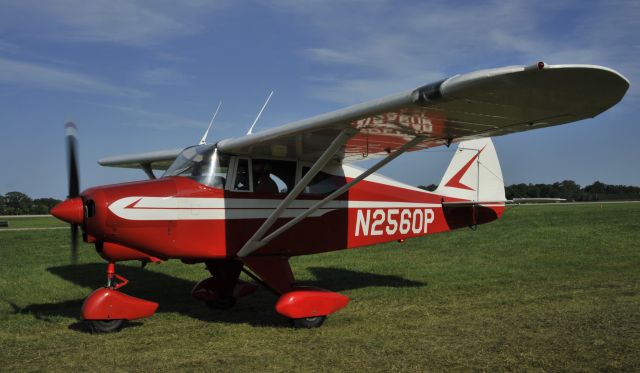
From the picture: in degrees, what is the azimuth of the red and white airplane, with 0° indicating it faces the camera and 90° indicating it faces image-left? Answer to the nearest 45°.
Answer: approximately 45°

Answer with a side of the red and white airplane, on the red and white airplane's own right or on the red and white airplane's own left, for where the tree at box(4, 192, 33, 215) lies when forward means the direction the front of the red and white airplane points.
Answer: on the red and white airplane's own right
